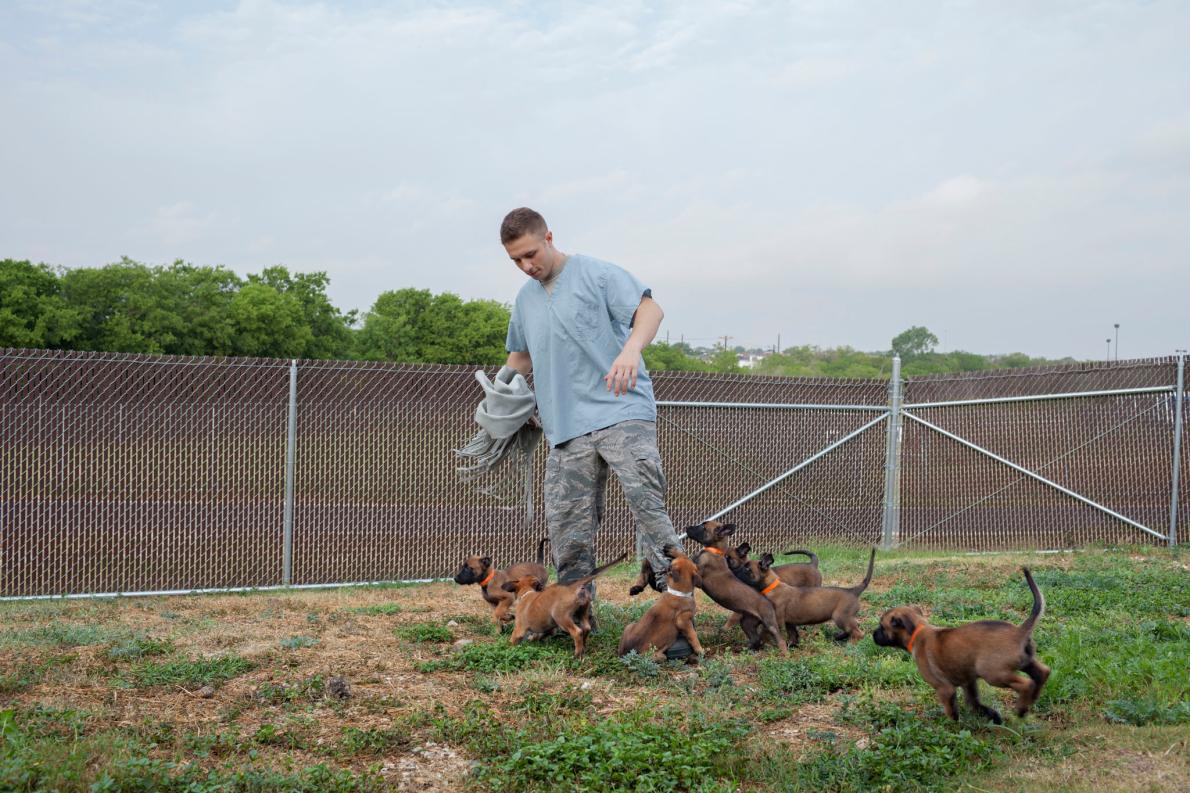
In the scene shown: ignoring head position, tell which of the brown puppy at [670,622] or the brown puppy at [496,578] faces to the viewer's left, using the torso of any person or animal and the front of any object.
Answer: the brown puppy at [496,578]

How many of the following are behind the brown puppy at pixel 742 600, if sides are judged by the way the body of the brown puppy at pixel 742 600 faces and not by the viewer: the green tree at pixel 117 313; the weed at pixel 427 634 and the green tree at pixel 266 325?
0

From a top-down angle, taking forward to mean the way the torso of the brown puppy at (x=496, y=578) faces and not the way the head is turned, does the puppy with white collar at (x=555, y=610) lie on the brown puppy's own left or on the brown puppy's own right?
on the brown puppy's own left

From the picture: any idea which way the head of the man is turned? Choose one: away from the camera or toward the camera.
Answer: toward the camera

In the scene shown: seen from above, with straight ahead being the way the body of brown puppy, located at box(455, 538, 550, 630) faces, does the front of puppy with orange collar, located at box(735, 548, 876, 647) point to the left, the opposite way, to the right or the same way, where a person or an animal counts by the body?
the same way

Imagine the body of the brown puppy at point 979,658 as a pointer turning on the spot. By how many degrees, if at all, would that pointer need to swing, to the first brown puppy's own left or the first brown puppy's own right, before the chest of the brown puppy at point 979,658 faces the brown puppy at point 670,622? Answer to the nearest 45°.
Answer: approximately 45° to the first brown puppy's own right

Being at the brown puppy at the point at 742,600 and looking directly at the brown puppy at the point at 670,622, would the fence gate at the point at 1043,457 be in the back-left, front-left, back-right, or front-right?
back-right

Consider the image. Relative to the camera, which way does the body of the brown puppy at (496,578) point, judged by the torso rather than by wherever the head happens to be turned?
to the viewer's left

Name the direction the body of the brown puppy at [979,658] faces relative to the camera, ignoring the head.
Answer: to the viewer's left

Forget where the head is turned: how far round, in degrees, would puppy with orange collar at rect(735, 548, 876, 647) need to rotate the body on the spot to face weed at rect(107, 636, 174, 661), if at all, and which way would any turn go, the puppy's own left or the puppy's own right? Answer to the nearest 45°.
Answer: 0° — it already faces it

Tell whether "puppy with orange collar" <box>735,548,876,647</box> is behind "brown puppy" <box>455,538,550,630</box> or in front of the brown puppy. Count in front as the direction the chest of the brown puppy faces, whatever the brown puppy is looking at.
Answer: behind

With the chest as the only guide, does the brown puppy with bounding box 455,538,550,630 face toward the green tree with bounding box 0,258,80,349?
no

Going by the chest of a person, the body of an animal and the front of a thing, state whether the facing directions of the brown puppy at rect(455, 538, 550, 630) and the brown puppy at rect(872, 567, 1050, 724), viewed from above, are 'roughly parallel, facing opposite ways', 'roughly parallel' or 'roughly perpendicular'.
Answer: roughly parallel

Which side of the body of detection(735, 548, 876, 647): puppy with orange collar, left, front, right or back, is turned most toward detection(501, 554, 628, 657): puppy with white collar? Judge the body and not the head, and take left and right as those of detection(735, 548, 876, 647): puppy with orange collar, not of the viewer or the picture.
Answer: front

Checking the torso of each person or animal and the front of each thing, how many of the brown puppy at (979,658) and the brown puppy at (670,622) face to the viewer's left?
1

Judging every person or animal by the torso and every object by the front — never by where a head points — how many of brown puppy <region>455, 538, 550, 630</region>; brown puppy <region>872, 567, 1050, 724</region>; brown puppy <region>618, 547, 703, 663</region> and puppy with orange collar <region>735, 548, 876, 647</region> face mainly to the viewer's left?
3
